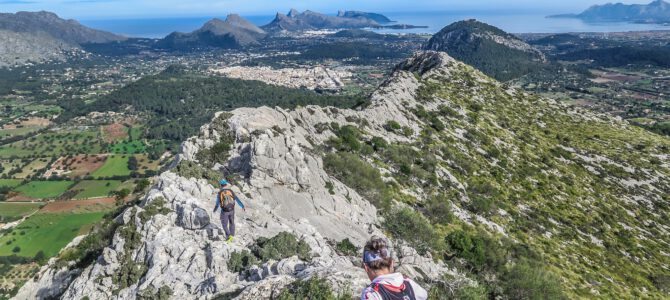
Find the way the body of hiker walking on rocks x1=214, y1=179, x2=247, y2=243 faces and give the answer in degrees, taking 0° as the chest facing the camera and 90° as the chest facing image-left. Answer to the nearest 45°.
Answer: approximately 180°

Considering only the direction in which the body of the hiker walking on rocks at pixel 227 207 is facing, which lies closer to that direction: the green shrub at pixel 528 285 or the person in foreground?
the green shrub

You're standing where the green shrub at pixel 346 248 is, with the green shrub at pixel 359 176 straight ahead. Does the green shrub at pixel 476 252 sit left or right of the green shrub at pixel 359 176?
right

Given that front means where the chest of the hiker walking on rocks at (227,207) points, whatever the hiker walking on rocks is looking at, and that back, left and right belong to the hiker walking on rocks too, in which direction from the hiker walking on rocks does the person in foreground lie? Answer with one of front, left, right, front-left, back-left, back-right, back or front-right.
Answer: back

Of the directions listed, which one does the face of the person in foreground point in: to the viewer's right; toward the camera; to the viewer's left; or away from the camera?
away from the camera

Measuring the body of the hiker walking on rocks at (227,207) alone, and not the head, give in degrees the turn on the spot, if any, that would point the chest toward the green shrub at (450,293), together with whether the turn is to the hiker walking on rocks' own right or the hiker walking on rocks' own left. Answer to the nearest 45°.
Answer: approximately 135° to the hiker walking on rocks' own right

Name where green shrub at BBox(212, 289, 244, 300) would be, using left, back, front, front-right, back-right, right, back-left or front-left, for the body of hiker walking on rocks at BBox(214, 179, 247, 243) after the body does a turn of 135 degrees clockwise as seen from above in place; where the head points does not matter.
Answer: front-right

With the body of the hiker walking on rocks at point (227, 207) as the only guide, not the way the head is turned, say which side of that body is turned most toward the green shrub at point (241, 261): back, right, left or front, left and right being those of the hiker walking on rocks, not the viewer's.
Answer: back

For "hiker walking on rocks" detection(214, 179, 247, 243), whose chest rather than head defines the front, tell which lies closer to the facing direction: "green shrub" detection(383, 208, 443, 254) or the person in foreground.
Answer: the green shrub

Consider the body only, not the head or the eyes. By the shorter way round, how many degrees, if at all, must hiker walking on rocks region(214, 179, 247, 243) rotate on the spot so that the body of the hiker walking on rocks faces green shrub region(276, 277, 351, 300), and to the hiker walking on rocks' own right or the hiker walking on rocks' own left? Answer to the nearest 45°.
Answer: approximately 180°
